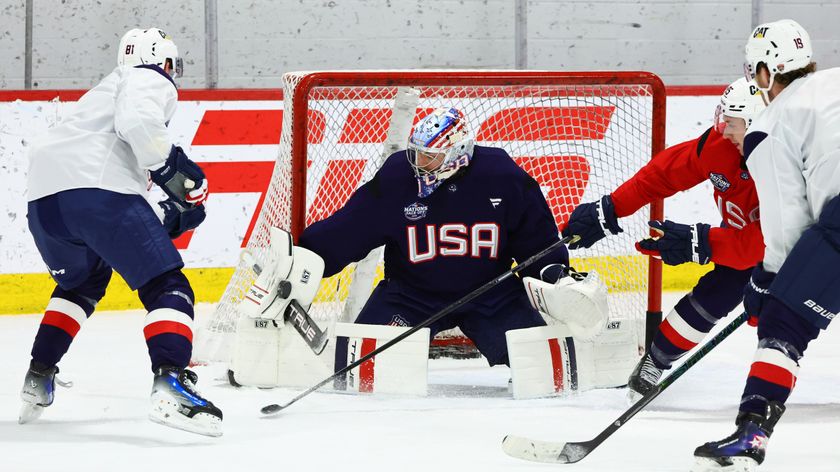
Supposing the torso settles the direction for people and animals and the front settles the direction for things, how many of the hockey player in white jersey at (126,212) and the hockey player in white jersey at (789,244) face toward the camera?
0

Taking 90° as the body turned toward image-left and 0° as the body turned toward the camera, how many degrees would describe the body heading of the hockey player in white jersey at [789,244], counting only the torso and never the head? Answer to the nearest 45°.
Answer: approximately 135°

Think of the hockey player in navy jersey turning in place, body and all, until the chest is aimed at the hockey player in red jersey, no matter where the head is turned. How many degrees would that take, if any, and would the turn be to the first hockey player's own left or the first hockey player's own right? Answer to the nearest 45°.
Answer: approximately 90° to the first hockey player's own left

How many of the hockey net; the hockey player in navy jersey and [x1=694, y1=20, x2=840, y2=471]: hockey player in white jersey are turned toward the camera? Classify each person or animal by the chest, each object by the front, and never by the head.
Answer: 2

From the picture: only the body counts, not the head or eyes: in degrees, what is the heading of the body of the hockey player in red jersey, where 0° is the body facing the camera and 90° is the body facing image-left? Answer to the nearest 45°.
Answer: approximately 45°

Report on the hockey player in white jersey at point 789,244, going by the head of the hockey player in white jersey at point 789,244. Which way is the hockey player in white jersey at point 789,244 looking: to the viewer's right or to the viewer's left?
to the viewer's left

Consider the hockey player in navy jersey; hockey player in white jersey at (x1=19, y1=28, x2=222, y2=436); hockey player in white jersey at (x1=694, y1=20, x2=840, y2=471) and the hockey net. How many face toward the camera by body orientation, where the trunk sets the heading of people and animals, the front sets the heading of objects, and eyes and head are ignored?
2

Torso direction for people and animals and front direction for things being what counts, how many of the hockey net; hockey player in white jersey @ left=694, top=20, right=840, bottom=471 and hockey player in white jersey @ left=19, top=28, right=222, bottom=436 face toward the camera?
1

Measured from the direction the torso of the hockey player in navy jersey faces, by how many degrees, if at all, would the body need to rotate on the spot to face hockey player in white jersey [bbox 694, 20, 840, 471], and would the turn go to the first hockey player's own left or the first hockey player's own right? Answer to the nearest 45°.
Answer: approximately 45° to the first hockey player's own left

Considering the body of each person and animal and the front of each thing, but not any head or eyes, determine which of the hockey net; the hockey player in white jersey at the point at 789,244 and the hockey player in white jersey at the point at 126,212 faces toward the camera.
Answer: the hockey net

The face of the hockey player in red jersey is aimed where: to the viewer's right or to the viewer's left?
to the viewer's left

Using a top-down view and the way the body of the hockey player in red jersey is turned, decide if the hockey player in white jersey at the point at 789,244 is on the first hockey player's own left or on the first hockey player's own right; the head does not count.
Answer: on the first hockey player's own left
